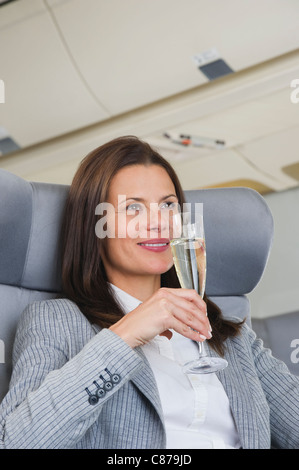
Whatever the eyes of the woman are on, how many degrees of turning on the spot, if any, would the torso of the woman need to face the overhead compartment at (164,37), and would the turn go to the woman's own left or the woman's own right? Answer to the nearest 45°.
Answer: approximately 135° to the woman's own left

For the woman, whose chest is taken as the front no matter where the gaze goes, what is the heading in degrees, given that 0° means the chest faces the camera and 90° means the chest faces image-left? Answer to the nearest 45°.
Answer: approximately 315°
